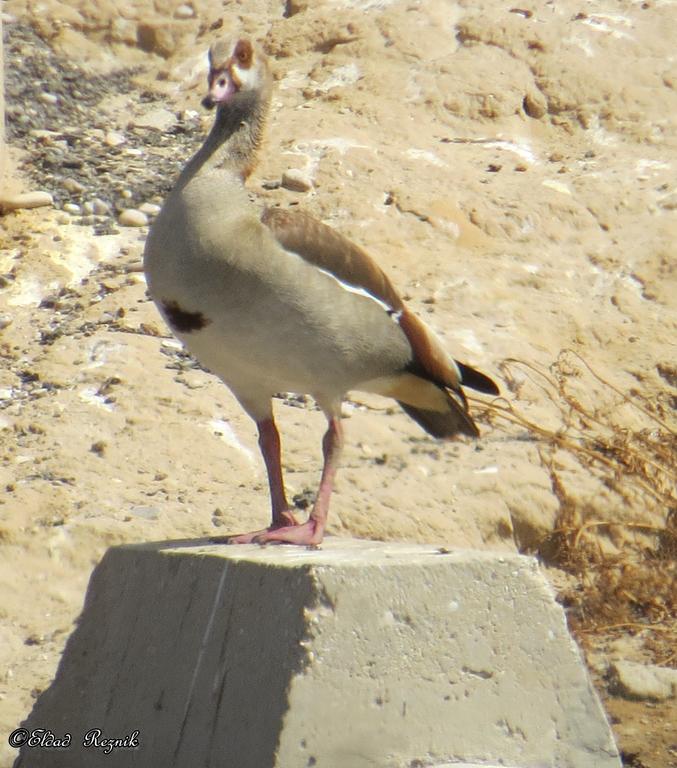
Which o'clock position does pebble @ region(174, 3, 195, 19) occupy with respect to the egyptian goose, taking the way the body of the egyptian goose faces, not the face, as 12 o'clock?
The pebble is roughly at 4 o'clock from the egyptian goose.

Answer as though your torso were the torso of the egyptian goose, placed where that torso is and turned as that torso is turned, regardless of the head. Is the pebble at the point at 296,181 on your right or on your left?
on your right

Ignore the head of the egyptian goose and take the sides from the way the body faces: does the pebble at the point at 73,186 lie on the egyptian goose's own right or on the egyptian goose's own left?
on the egyptian goose's own right

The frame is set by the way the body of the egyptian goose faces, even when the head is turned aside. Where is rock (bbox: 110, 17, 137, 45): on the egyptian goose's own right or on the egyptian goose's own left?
on the egyptian goose's own right

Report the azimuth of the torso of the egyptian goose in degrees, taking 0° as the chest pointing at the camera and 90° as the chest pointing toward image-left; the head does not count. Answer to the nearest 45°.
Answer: approximately 45°

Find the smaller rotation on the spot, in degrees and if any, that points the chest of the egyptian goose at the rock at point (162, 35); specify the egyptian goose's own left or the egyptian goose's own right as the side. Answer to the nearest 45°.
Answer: approximately 135° to the egyptian goose's own right

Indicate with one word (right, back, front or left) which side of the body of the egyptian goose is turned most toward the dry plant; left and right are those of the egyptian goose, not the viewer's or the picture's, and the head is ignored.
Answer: back
